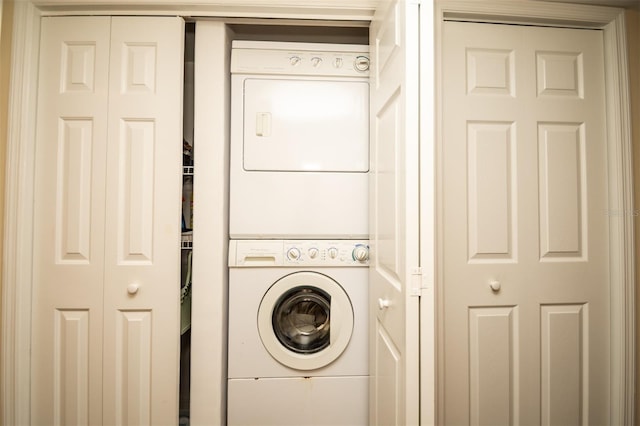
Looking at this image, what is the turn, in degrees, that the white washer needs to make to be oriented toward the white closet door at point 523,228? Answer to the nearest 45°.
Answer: approximately 45° to its left

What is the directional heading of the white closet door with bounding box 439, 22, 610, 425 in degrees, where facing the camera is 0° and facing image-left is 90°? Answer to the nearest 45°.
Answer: approximately 0°

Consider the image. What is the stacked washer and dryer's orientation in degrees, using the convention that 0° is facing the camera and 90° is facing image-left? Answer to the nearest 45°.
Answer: approximately 0°

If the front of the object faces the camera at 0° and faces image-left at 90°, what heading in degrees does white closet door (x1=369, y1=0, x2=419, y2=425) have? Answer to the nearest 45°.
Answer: approximately 90°

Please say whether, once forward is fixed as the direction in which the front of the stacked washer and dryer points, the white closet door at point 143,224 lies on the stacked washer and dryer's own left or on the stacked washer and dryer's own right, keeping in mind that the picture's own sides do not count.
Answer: on the stacked washer and dryer's own right

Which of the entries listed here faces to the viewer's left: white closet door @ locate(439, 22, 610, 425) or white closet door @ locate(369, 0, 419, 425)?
white closet door @ locate(369, 0, 419, 425)

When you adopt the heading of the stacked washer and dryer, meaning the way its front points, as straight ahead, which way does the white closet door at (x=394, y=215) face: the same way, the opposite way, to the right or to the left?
to the right

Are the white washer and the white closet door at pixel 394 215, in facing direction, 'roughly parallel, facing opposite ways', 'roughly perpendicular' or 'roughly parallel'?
roughly perpendicular

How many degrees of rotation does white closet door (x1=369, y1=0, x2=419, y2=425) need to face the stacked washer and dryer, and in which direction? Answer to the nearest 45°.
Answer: approximately 45° to its right
